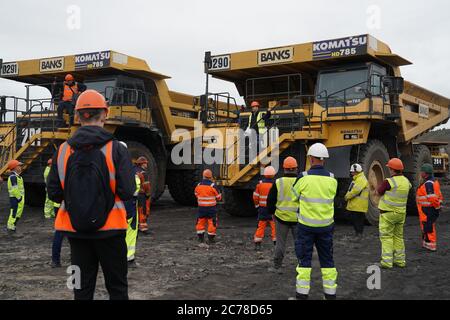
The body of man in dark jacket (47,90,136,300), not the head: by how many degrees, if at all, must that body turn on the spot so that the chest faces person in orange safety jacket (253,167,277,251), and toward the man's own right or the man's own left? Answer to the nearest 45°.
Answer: approximately 45° to the man's own right

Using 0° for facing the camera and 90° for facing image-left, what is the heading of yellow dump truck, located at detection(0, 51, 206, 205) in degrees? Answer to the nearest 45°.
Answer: approximately 45°

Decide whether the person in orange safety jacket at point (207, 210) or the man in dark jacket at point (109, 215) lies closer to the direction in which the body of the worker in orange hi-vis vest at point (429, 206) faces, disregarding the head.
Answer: the person in orange safety jacket

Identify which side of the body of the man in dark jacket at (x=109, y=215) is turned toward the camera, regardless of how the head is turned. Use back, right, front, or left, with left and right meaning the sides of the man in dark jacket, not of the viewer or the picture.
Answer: back

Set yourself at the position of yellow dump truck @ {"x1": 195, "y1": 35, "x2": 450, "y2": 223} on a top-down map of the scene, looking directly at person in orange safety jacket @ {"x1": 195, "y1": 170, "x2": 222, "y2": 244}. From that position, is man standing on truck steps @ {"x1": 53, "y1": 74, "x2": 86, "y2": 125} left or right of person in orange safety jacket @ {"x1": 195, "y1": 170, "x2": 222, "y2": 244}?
right

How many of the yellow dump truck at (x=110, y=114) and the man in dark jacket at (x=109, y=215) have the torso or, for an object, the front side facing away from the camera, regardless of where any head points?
1

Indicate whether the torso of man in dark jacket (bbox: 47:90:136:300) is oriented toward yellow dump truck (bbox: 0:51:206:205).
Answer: yes

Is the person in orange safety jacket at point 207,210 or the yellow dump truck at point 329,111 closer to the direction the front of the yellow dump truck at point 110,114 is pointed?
the person in orange safety jacket

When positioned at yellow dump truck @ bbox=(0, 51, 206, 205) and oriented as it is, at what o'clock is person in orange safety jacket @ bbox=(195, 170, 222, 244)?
The person in orange safety jacket is roughly at 10 o'clock from the yellow dump truck.

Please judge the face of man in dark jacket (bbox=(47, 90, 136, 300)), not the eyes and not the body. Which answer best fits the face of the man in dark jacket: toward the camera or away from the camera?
away from the camera

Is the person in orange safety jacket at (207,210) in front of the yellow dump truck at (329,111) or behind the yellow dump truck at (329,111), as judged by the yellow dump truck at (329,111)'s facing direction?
in front

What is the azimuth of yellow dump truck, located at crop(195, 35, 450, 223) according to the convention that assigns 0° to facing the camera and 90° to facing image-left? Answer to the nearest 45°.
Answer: approximately 45°
